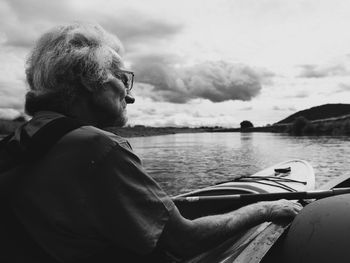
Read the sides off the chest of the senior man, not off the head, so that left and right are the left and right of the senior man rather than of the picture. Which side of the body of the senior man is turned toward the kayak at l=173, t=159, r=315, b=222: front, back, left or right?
front

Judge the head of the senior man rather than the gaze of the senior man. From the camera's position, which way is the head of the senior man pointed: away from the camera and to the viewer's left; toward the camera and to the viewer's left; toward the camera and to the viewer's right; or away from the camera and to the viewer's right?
away from the camera and to the viewer's right

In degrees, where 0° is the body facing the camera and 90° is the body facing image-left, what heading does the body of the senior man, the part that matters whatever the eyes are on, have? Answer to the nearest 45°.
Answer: approximately 225°
